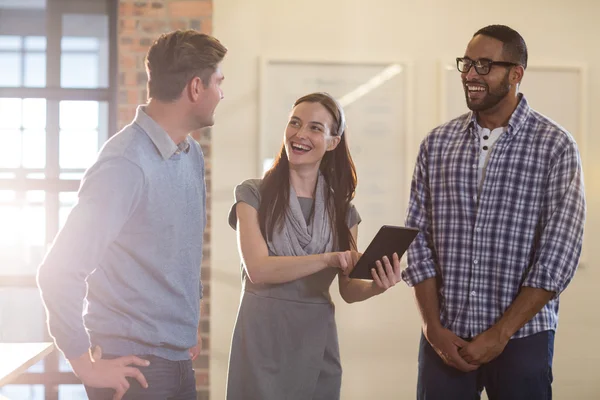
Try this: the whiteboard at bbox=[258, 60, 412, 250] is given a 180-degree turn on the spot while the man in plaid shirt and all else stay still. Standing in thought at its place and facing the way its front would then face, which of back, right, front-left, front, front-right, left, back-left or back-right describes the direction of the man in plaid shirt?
back

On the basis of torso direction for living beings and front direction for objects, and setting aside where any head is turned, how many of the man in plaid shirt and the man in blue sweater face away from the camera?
0

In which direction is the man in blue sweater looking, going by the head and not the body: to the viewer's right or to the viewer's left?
to the viewer's right

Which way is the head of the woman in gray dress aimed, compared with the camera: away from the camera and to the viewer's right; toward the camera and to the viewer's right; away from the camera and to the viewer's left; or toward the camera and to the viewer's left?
toward the camera and to the viewer's left

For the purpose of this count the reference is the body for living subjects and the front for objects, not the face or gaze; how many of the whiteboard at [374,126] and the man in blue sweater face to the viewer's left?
0

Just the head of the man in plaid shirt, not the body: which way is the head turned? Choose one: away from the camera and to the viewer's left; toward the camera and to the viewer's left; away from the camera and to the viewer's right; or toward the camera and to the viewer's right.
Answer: toward the camera and to the viewer's left

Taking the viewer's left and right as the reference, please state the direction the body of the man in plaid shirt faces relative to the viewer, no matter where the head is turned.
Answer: facing the viewer and to the left of the viewer

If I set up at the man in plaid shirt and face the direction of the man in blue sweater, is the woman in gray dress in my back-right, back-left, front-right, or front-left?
front-right

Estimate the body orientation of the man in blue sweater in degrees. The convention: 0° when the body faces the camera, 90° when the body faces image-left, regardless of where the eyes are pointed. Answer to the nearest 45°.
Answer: approximately 315°

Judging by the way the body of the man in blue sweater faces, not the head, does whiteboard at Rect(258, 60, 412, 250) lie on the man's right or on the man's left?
on the man's left

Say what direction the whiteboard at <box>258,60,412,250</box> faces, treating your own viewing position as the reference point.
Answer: facing the viewer

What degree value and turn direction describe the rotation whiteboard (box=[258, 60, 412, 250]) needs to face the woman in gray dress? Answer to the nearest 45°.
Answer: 0° — it already faces them
